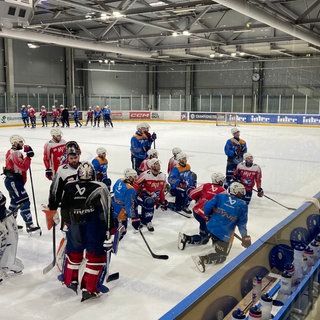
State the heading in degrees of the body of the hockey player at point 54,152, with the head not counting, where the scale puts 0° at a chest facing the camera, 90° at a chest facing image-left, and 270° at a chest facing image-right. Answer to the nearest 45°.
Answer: approximately 315°

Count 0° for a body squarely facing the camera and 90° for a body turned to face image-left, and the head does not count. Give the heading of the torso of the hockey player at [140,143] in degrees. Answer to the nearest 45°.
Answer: approximately 315°

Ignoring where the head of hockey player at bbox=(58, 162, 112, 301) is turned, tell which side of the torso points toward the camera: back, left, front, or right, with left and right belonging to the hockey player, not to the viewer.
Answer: back

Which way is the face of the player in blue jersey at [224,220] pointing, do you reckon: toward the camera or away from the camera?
away from the camera

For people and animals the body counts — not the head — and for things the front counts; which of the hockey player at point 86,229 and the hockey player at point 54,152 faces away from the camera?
the hockey player at point 86,229

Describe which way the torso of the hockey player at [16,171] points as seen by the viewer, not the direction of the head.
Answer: to the viewer's right
